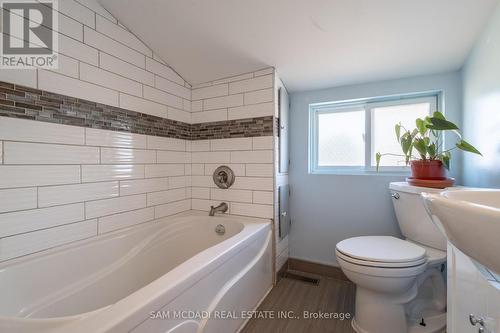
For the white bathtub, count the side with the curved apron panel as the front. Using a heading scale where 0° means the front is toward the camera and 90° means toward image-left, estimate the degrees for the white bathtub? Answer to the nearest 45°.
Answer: approximately 315°

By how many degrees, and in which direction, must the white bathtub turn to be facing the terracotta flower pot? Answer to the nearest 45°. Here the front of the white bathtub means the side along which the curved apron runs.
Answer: approximately 45° to its left
